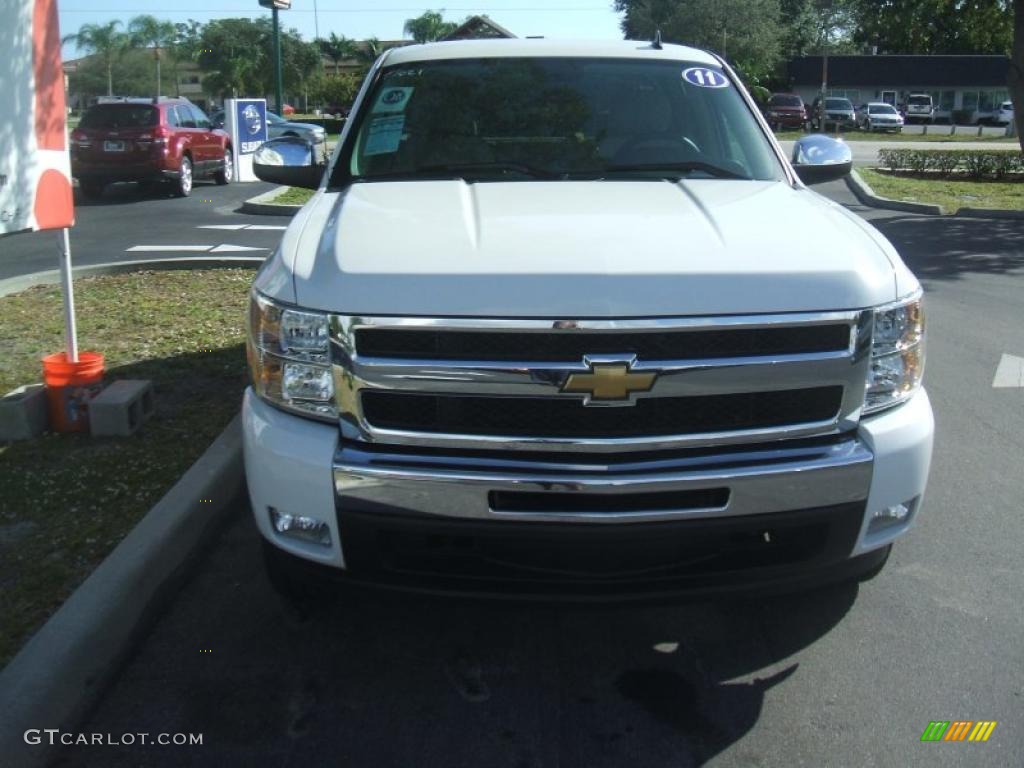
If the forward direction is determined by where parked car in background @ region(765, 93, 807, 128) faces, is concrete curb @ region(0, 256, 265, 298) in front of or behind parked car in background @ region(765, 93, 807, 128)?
in front

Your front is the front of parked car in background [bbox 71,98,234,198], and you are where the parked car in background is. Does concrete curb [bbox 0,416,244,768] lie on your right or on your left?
on your right

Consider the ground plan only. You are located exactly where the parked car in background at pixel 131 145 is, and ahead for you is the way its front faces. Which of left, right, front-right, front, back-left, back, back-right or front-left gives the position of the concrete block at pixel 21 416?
back-right

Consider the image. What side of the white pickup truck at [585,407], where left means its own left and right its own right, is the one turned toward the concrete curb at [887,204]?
back

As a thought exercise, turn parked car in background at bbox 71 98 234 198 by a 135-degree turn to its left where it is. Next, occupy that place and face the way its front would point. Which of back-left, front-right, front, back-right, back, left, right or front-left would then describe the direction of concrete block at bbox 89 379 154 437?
left

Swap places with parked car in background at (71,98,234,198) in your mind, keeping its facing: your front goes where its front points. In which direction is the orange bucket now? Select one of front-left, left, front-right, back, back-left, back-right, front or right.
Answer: back-right

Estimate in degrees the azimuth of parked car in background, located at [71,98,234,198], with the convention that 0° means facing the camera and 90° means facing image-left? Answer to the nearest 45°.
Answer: approximately 225°

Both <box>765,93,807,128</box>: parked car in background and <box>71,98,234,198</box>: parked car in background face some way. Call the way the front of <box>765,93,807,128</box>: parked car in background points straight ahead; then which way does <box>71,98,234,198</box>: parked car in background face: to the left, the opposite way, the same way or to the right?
the opposite way

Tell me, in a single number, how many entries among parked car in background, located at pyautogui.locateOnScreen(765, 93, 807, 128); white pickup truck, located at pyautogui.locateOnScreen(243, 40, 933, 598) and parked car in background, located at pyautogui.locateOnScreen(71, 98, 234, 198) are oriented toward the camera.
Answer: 2

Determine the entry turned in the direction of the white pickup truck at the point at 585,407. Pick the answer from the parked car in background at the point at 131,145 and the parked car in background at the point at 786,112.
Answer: the parked car in background at the point at 786,112

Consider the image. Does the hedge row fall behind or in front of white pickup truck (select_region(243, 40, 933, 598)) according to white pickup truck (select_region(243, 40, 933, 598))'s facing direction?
behind

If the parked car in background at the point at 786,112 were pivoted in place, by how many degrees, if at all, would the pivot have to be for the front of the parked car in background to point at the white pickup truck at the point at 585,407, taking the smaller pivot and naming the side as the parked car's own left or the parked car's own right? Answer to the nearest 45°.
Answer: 0° — it already faces it
